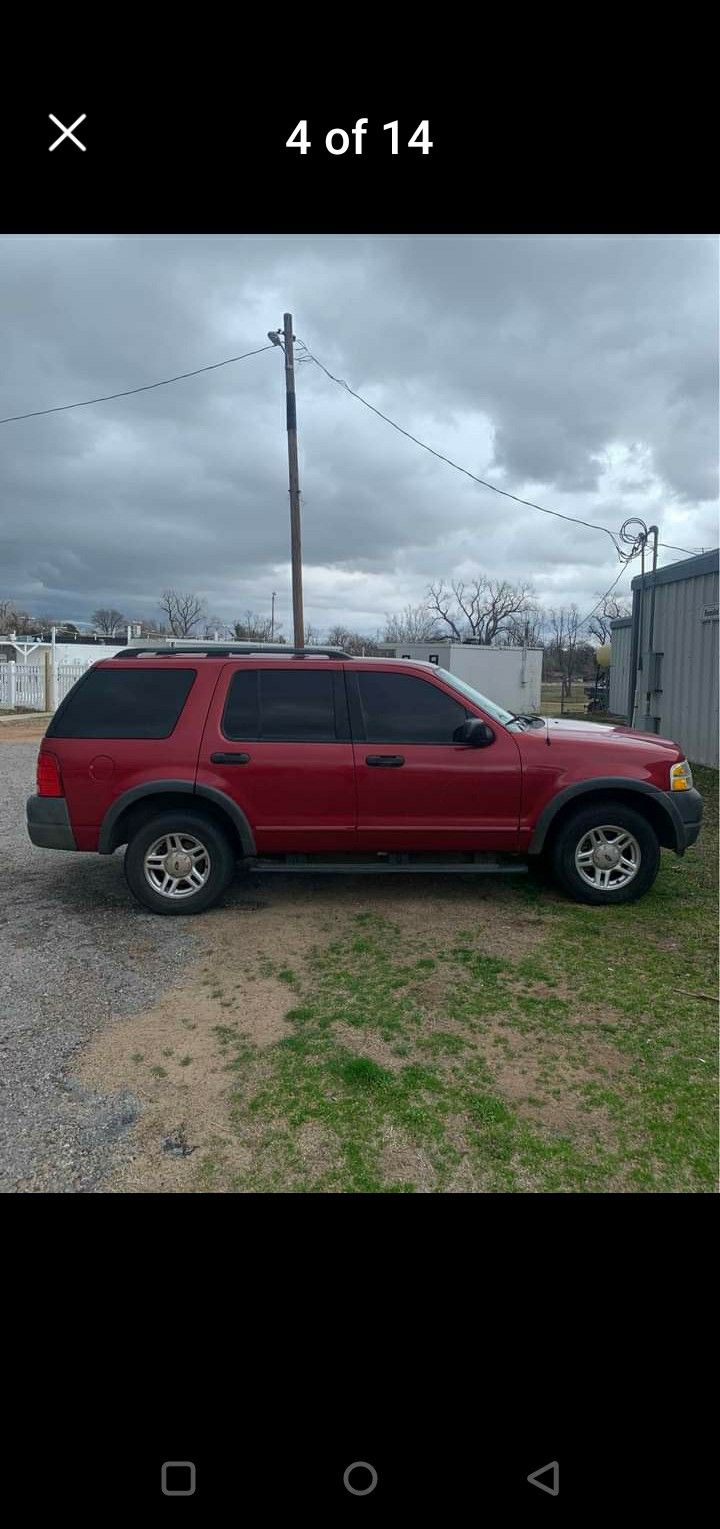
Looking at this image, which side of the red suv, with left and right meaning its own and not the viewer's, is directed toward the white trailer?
left

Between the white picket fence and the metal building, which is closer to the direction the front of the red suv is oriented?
the metal building

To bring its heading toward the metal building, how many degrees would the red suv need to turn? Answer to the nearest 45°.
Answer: approximately 45° to its left

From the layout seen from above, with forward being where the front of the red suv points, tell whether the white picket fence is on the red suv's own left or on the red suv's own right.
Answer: on the red suv's own left

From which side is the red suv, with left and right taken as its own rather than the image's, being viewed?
right

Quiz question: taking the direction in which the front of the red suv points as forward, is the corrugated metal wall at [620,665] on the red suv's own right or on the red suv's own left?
on the red suv's own left

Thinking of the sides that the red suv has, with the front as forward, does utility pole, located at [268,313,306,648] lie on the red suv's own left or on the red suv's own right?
on the red suv's own left
